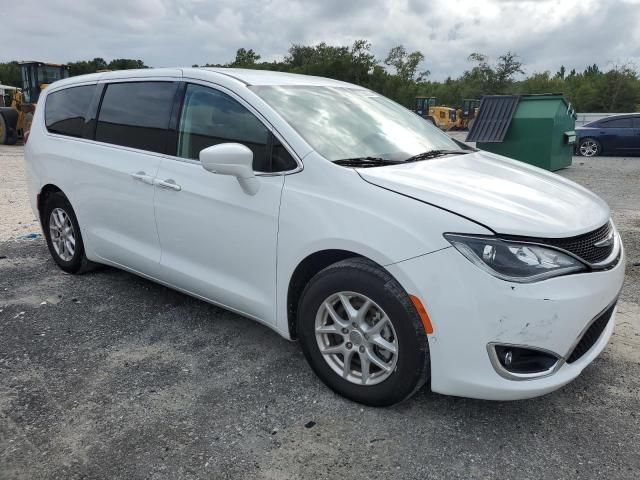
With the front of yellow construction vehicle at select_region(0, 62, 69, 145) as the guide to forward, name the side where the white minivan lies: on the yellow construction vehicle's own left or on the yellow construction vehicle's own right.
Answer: on the yellow construction vehicle's own left

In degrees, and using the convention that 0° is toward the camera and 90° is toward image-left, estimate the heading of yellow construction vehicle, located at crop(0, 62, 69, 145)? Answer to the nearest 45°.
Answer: approximately 45°

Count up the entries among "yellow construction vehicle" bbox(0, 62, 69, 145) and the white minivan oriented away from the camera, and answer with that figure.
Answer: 0

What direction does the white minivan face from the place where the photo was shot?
facing the viewer and to the right of the viewer

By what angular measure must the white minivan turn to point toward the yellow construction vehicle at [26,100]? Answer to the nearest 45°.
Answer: approximately 180°
